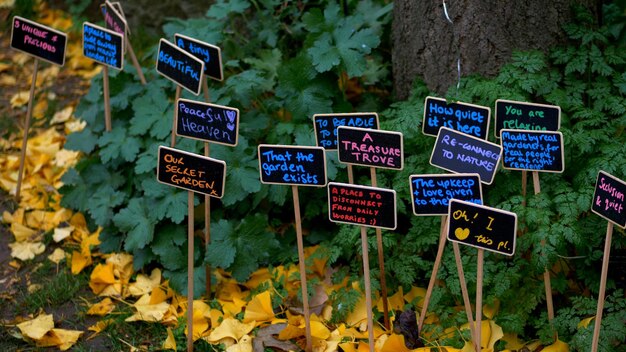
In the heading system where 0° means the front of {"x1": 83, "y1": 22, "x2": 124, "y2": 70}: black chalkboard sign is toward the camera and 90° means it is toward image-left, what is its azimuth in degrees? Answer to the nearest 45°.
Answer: approximately 45°

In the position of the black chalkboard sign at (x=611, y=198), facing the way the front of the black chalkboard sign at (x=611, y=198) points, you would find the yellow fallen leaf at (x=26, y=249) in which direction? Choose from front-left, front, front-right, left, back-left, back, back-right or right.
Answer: front-right

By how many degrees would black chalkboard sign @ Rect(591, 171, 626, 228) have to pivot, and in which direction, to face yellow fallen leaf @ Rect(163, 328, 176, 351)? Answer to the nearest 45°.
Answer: approximately 45° to its right

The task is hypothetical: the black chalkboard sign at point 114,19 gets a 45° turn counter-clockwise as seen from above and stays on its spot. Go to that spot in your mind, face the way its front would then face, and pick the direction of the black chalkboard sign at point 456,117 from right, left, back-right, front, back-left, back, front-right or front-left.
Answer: front-left

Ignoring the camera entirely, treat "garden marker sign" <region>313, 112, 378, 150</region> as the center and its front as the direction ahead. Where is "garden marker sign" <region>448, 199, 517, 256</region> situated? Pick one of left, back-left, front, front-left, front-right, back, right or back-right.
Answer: front-left

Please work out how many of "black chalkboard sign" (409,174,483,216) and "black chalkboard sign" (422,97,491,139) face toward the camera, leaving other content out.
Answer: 2

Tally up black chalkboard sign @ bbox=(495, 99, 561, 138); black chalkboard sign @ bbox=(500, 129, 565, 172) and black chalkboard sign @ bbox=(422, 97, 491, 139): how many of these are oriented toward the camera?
3

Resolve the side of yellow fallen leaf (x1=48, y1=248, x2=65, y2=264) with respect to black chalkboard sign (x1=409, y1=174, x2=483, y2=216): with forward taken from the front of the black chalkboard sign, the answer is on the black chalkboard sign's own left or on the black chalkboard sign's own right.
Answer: on the black chalkboard sign's own right

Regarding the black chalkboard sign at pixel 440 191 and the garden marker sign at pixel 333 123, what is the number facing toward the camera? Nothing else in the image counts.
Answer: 2

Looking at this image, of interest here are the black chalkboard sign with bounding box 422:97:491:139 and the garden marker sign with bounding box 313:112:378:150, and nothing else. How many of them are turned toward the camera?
2

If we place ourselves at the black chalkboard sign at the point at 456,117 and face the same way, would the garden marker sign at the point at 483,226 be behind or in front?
in front

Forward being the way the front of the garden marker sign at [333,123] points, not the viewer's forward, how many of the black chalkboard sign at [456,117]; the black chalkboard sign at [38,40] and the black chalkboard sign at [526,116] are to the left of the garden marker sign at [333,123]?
2

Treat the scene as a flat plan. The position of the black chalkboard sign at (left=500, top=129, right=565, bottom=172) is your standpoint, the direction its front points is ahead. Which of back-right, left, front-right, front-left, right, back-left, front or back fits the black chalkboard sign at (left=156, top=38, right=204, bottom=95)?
right
